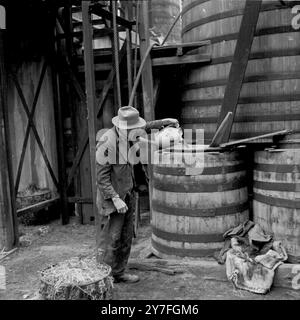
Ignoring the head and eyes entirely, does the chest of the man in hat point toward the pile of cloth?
yes

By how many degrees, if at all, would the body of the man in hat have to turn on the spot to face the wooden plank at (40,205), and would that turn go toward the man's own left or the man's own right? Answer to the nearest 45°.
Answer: approximately 135° to the man's own left

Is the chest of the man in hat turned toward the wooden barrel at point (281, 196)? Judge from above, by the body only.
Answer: yes

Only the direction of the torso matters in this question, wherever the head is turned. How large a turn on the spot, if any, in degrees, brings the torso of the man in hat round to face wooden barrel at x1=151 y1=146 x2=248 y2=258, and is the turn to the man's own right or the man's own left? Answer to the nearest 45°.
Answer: approximately 45° to the man's own left

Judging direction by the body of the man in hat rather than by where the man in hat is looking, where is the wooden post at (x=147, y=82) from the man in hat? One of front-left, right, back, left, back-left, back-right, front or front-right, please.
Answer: left

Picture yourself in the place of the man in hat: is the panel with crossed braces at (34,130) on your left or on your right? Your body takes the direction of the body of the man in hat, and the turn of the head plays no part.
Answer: on your left

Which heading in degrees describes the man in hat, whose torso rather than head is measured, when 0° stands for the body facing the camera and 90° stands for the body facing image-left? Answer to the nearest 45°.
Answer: approximately 270°

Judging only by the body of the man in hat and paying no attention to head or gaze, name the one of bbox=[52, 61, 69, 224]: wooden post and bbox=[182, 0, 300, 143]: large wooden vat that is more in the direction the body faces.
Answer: the large wooden vat

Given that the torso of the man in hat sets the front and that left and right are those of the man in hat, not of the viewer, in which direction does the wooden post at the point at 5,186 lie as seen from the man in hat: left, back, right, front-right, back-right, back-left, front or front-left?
back-left

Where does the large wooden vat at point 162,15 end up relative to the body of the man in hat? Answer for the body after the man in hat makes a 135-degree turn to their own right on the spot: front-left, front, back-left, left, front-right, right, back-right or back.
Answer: back-right

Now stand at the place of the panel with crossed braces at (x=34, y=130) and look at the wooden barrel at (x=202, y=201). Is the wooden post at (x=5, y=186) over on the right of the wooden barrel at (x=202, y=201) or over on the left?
right
